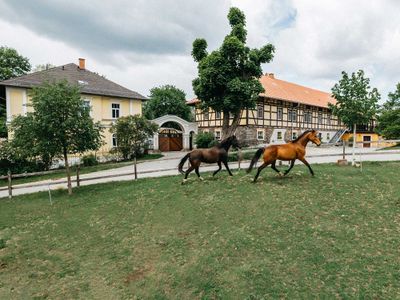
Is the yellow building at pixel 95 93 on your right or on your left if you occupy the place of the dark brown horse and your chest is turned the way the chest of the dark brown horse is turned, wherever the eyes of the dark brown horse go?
on your left

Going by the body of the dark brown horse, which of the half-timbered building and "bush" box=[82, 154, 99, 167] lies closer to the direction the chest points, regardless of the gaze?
the half-timbered building

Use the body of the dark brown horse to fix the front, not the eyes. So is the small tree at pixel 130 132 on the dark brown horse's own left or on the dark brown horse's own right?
on the dark brown horse's own left

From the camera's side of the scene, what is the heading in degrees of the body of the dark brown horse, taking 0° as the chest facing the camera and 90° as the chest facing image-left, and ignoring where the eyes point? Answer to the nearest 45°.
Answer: approximately 270°

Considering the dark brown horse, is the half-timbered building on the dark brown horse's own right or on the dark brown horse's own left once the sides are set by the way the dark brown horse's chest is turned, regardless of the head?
on the dark brown horse's own left

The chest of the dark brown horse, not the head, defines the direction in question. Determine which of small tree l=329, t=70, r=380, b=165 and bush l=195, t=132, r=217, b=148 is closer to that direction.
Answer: the small tree

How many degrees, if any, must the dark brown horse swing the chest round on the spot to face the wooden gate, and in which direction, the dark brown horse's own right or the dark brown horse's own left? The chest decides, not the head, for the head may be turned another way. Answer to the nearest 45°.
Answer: approximately 90° to the dark brown horse's own left

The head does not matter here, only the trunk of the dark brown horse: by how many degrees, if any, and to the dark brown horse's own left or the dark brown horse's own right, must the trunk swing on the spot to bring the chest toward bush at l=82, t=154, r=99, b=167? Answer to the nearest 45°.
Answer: approximately 135° to the dark brown horse's own left

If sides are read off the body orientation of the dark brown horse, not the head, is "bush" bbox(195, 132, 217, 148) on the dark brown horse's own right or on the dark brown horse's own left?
on the dark brown horse's own left

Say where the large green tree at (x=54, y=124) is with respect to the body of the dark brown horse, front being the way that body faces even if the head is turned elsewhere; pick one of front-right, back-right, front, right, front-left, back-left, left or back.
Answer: back
